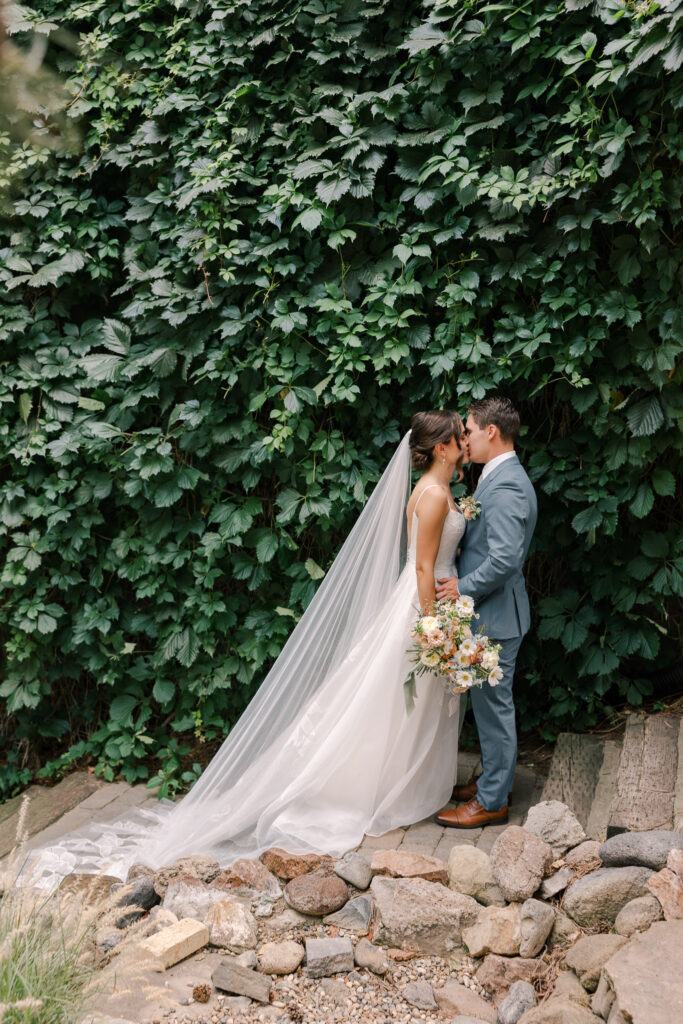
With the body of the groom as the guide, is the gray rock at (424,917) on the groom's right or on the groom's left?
on the groom's left

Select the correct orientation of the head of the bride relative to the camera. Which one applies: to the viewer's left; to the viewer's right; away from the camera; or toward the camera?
to the viewer's right

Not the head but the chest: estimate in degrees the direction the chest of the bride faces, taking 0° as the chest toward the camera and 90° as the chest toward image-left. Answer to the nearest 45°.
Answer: approximately 270°

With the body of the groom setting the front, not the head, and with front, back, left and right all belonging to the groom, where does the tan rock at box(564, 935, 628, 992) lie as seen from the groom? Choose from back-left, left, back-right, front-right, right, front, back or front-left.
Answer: left

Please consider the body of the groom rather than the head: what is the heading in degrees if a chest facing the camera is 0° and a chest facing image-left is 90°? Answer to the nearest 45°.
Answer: approximately 90°

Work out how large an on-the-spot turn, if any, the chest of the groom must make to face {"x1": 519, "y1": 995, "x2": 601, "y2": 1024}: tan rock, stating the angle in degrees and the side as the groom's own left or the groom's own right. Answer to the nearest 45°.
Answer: approximately 90° to the groom's own left

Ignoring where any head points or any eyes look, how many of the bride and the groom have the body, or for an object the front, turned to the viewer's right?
1

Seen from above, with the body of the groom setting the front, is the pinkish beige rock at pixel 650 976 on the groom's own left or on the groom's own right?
on the groom's own left

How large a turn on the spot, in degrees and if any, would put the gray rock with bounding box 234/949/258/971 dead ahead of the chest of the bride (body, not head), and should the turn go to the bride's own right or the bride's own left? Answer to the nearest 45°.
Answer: approximately 135° to the bride's own right

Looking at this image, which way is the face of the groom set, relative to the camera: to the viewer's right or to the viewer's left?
to the viewer's left

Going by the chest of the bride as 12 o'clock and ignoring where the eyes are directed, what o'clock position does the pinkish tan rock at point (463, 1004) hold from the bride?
The pinkish tan rock is roughly at 3 o'clock from the bride.

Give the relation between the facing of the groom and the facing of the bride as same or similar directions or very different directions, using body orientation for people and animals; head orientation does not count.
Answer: very different directions

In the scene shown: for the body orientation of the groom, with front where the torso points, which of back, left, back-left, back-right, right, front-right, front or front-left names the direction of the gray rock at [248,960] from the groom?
front-left
